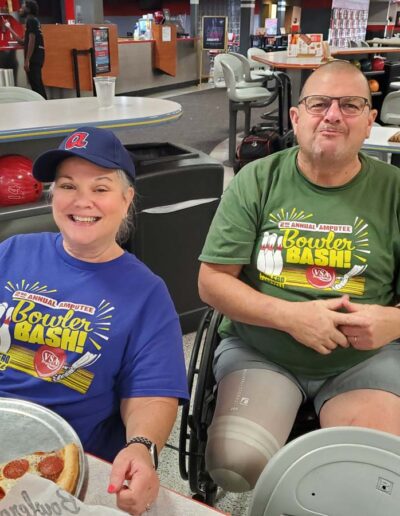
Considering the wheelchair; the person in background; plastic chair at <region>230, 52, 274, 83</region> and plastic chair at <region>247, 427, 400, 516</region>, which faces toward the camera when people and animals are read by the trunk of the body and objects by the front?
the wheelchair

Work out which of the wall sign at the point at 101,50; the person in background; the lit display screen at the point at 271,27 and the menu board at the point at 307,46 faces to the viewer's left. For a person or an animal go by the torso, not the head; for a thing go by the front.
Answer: the person in background

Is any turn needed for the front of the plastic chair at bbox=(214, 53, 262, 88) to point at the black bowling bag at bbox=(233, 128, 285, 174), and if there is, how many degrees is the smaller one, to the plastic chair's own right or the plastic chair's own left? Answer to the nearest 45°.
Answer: approximately 45° to the plastic chair's own right

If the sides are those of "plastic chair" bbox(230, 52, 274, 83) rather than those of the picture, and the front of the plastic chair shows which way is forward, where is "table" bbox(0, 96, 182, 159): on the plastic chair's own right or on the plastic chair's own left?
on the plastic chair's own right

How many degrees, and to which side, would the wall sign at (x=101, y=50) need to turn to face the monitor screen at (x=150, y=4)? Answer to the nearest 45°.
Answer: approximately 180°

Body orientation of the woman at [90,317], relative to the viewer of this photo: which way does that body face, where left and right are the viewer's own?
facing the viewer and to the left of the viewer

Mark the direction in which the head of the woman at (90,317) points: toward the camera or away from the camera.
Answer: toward the camera

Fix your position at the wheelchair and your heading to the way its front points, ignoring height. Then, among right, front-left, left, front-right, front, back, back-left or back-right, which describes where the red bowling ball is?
back-right

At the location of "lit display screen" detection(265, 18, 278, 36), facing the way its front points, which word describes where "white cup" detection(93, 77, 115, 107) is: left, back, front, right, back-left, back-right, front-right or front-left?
front

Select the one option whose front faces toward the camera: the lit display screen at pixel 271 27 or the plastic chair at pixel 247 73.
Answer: the lit display screen

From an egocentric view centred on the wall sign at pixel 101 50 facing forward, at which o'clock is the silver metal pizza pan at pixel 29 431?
The silver metal pizza pan is roughly at 12 o'clock from the wall sign.

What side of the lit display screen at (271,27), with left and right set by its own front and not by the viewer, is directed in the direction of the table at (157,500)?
front

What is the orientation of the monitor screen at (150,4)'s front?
toward the camera

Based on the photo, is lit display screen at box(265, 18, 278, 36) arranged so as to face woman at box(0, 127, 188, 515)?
yes

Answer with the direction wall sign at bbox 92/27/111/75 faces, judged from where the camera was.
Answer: facing the viewer

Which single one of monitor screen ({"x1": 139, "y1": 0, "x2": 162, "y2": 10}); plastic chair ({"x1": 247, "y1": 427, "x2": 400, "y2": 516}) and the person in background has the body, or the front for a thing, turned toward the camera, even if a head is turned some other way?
the monitor screen

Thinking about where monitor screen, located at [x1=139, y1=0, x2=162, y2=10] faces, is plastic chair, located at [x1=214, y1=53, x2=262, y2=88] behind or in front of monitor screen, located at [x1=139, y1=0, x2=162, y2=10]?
in front

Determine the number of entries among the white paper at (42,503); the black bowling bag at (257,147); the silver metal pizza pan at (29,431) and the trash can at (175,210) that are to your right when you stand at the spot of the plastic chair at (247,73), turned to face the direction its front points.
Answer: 4
